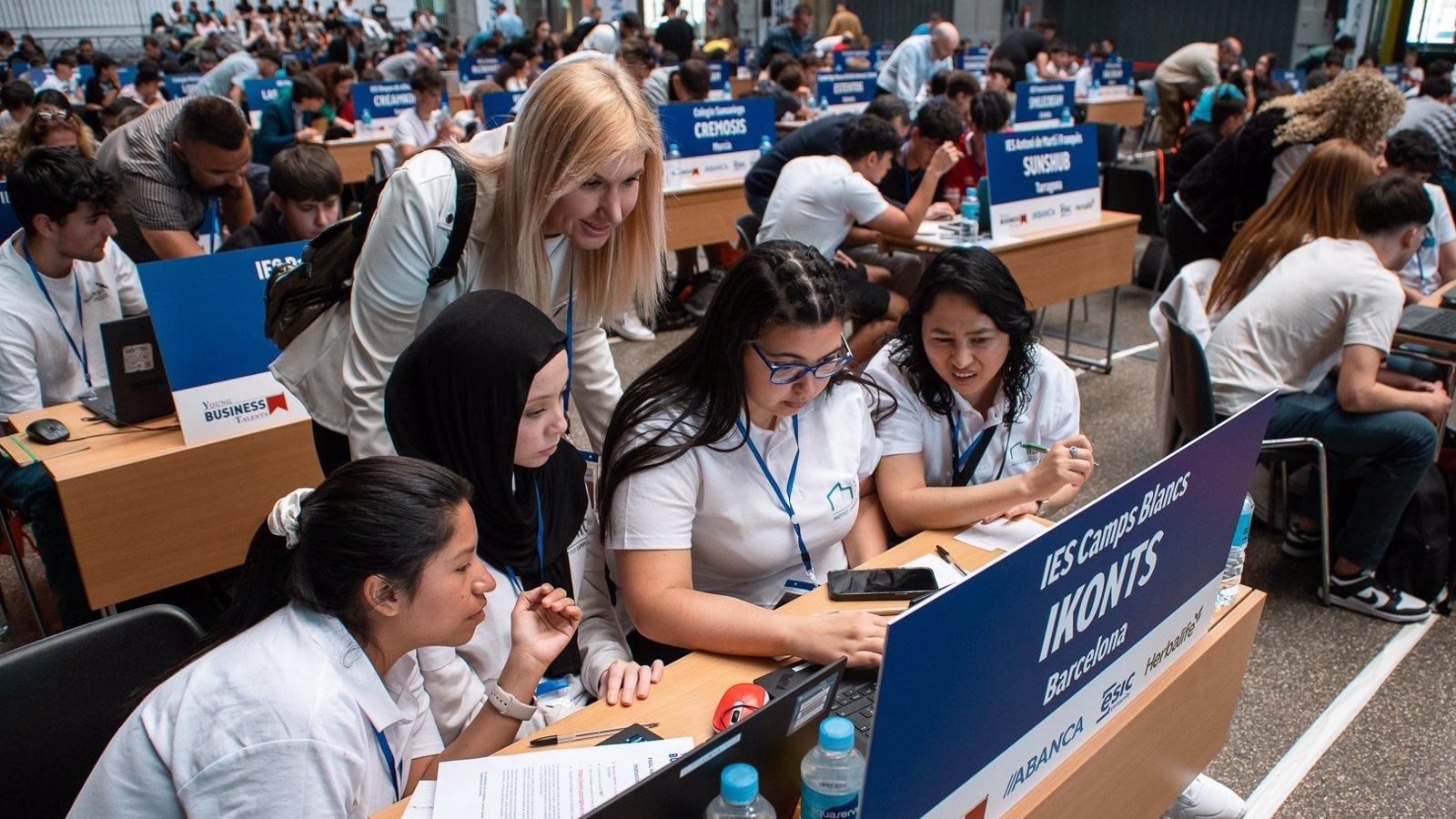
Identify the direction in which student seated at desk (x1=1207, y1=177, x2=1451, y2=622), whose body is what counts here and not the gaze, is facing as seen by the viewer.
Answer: to the viewer's right

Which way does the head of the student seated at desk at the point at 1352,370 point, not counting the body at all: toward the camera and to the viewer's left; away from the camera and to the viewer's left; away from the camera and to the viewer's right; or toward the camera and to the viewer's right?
away from the camera and to the viewer's right

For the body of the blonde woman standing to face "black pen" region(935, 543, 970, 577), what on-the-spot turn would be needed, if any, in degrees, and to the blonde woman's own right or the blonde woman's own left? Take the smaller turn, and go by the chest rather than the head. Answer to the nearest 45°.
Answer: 0° — they already face it

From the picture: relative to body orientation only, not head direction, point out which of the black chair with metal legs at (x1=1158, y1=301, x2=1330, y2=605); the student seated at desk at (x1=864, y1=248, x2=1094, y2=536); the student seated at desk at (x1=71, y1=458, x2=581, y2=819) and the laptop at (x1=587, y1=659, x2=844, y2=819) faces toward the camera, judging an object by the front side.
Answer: the student seated at desk at (x1=864, y1=248, x2=1094, y2=536)

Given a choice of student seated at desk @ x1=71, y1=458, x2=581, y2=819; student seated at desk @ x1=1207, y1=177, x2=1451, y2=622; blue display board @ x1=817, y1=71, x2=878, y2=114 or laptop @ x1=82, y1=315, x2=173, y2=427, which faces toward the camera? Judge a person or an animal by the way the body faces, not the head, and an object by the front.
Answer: the blue display board

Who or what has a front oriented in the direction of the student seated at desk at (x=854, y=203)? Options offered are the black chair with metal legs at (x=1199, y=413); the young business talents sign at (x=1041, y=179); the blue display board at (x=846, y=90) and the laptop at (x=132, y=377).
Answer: the blue display board

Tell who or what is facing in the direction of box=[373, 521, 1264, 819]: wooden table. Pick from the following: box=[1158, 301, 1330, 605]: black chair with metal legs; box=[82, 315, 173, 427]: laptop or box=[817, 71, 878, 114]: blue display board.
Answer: the blue display board

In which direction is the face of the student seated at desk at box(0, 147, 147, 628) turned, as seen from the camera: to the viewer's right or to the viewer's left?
to the viewer's right

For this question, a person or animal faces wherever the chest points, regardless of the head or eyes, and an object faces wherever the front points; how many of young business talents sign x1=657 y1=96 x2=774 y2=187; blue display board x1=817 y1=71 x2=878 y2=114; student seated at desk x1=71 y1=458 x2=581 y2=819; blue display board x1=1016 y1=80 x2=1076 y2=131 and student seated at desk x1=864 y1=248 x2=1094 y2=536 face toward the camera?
4

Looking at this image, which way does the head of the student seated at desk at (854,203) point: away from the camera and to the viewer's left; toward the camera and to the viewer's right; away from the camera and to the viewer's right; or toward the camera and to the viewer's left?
away from the camera and to the viewer's right

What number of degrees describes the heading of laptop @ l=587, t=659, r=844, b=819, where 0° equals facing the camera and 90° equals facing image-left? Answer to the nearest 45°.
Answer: approximately 135°
